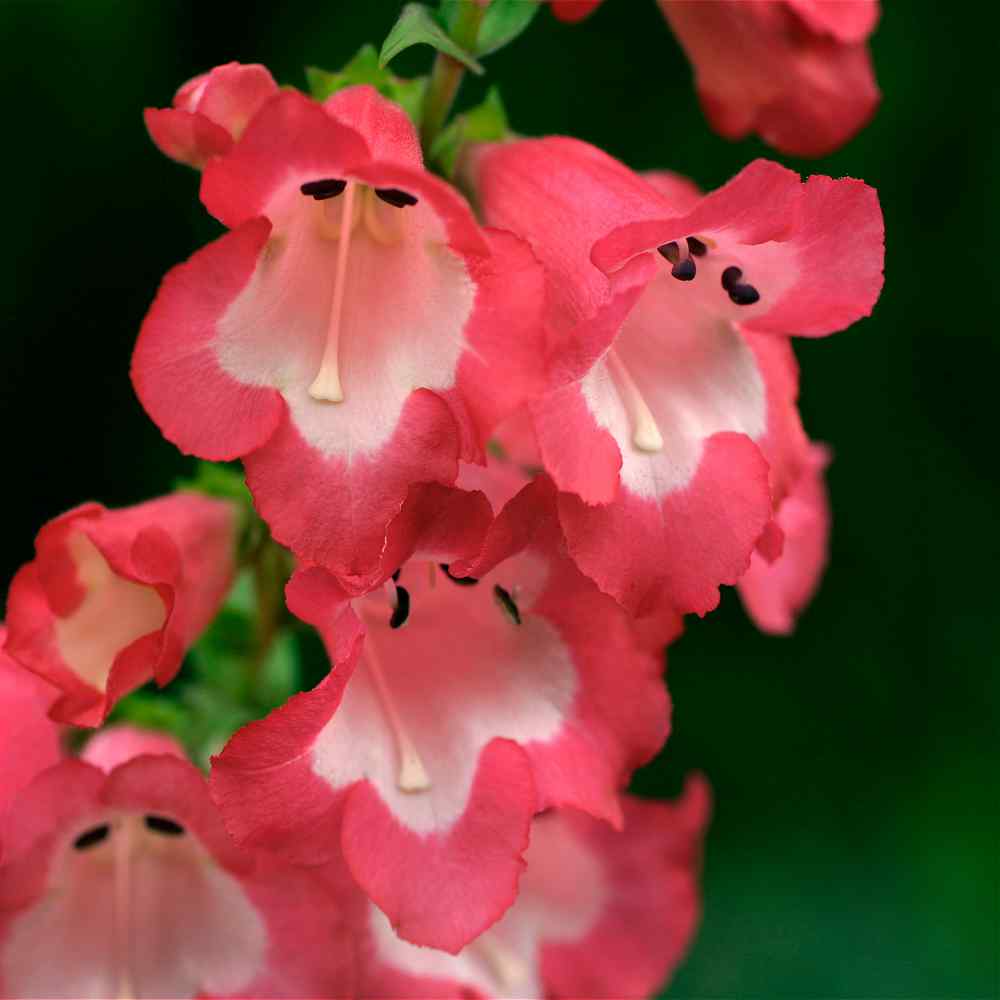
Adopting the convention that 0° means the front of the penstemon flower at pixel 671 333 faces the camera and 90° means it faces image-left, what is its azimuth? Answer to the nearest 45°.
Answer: approximately 315°

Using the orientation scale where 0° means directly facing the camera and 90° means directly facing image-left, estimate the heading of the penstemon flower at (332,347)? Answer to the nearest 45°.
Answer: approximately 0°

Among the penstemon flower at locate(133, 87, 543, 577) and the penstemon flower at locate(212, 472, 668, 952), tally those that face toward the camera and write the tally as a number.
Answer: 2
